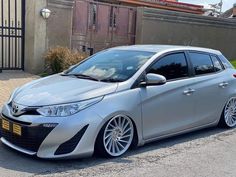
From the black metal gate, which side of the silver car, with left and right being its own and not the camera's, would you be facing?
right

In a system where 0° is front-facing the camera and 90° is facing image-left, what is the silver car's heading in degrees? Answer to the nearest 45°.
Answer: approximately 45°
